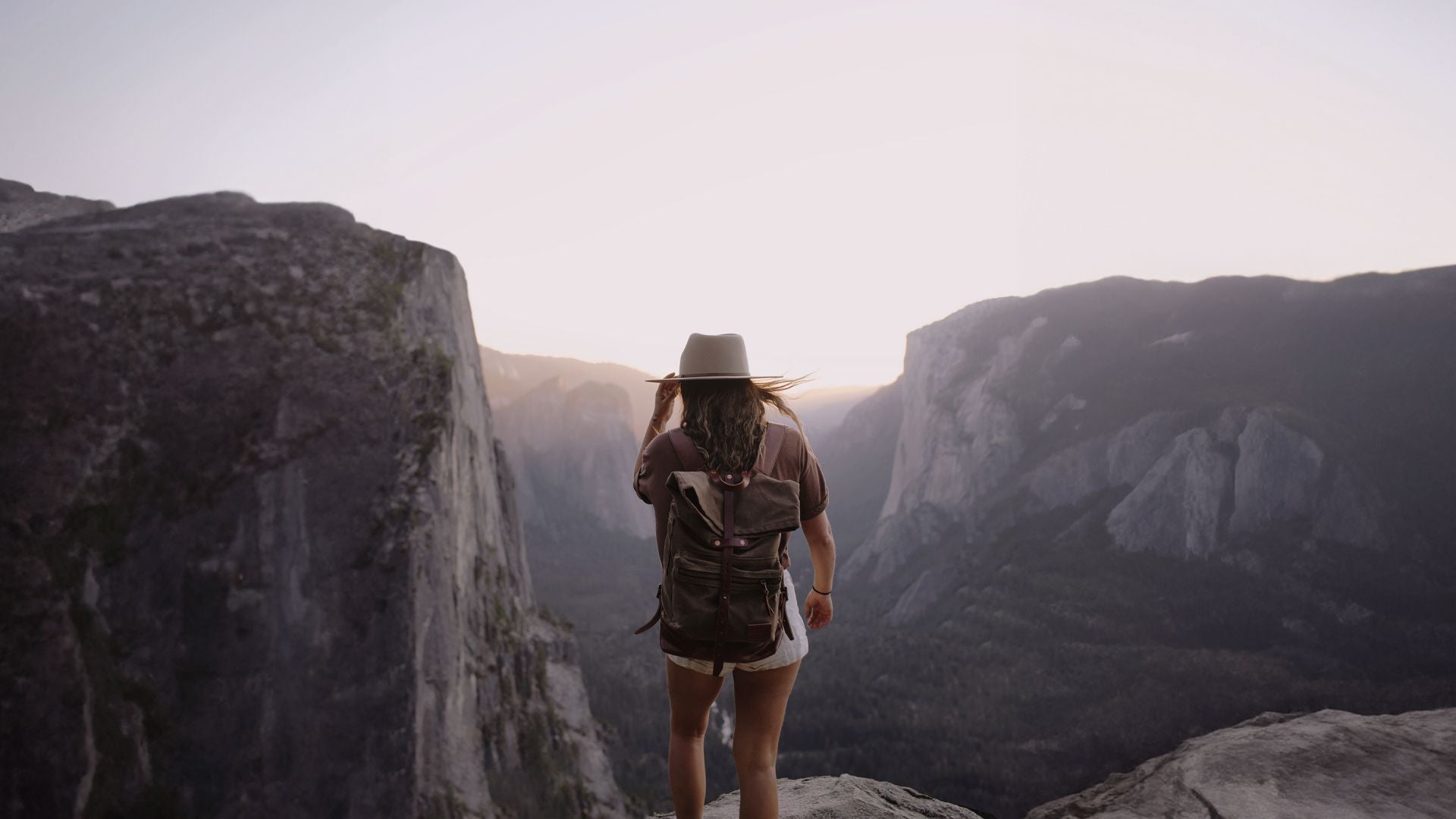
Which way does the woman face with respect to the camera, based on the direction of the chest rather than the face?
away from the camera

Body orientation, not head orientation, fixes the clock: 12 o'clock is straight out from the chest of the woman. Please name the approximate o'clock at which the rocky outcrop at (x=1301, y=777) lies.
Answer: The rocky outcrop is roughly at 2 o'clock from the woman.

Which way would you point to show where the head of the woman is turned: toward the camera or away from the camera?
away from the camera

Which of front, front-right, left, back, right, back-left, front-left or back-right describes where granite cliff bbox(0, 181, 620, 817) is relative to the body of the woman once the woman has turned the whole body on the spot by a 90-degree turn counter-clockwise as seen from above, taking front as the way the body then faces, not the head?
front-right
